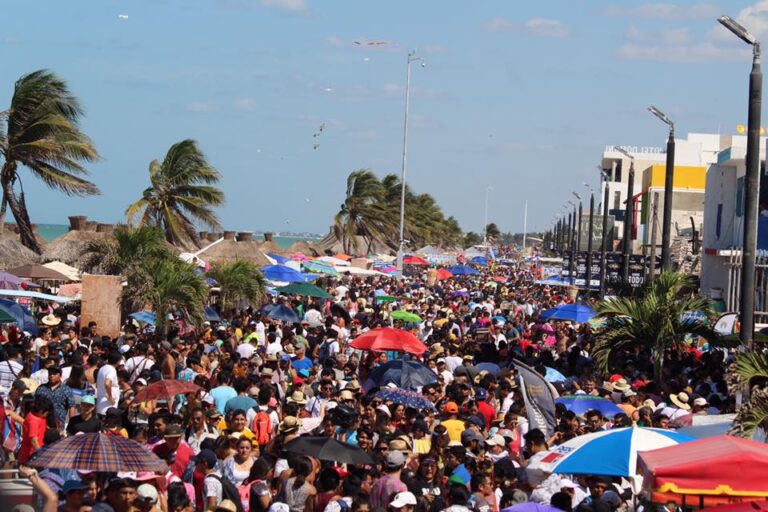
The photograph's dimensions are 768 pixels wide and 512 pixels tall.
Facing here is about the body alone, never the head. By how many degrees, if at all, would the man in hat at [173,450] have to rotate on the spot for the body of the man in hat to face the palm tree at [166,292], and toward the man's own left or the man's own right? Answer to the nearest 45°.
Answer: approximately 180°

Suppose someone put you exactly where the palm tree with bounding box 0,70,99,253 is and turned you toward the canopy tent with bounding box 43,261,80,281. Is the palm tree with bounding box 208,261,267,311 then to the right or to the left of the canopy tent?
left

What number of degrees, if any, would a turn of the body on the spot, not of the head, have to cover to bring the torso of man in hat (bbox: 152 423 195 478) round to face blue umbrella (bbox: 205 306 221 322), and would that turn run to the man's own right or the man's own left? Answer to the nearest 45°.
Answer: approximately 180°

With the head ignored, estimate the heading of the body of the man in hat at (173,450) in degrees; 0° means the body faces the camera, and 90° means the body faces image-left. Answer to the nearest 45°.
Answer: approximately 0°

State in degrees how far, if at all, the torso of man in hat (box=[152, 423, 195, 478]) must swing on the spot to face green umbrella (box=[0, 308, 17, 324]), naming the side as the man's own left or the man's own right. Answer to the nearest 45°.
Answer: approximately 180°

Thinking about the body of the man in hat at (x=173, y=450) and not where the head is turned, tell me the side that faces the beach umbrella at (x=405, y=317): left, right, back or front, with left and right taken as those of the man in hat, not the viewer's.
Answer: back

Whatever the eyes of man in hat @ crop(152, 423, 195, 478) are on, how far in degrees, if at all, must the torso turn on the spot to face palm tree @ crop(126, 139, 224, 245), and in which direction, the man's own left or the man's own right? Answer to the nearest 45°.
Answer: approximately 180°

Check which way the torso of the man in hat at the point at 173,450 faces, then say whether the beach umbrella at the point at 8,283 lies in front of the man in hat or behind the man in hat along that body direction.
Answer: behind

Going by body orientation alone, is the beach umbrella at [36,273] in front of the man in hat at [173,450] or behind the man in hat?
behind

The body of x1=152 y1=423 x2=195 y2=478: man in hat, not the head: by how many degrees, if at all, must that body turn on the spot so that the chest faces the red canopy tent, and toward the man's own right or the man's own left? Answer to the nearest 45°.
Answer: approximately 45° to the man's own left

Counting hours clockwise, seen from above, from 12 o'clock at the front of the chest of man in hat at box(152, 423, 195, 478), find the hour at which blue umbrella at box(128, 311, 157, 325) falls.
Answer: The blue umbrella is roughly at 6 o'clock from the man in hat.

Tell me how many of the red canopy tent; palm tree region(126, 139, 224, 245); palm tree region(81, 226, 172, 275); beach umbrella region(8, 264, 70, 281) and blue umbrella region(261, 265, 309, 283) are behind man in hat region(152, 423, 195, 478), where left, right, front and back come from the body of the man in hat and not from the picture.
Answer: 4
